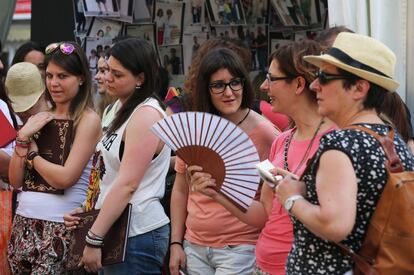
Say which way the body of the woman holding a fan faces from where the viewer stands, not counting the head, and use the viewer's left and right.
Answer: facing the viewer

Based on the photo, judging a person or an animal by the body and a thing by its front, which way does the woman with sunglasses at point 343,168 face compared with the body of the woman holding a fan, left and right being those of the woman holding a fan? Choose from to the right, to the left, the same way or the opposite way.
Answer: to the right

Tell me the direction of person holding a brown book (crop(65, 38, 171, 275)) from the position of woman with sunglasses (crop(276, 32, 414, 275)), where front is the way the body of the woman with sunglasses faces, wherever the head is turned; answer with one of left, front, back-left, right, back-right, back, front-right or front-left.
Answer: front-right

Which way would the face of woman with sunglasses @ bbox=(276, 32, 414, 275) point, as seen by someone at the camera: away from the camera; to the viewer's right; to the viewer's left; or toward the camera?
to the viewer's left

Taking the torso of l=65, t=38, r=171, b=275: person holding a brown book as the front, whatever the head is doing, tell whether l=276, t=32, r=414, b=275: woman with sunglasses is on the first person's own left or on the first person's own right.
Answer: on the first person's own left

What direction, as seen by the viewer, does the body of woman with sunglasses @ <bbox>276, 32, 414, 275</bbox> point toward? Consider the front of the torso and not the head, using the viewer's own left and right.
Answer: facing to the left of the viewer

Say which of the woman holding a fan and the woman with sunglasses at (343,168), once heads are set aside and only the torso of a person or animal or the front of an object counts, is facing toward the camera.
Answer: the woman holding a fan

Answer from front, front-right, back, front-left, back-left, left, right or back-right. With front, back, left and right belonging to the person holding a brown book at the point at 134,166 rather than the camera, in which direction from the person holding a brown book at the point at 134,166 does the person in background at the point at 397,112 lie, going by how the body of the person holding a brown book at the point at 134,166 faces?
back

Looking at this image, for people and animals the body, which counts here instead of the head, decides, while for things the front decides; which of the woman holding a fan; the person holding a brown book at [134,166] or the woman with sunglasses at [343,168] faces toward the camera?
the woman holding a fan
